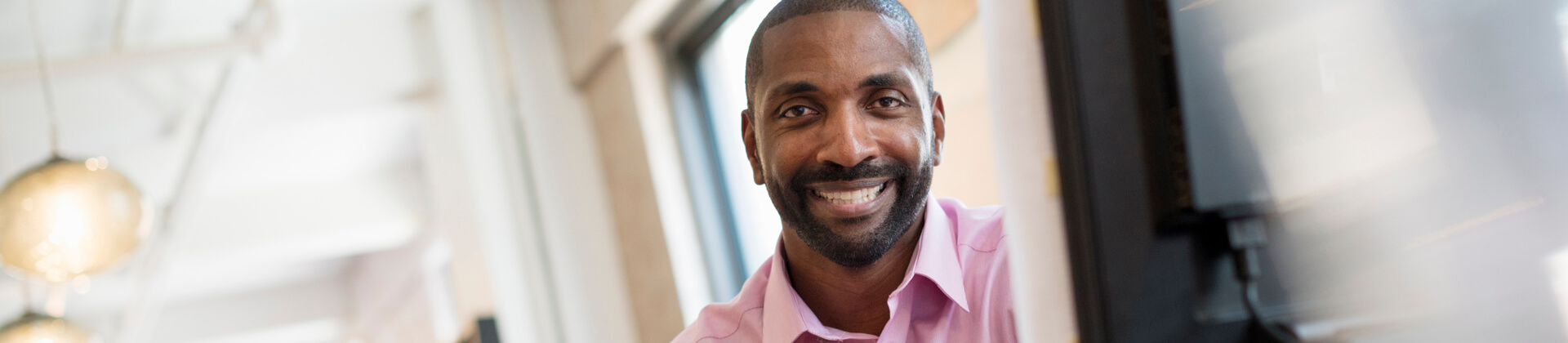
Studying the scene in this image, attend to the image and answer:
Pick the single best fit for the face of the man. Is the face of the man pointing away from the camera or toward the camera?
toward the camera

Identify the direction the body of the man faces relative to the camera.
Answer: toward the camera

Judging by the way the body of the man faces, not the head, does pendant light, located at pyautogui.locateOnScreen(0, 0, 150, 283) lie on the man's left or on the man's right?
on the man's right
